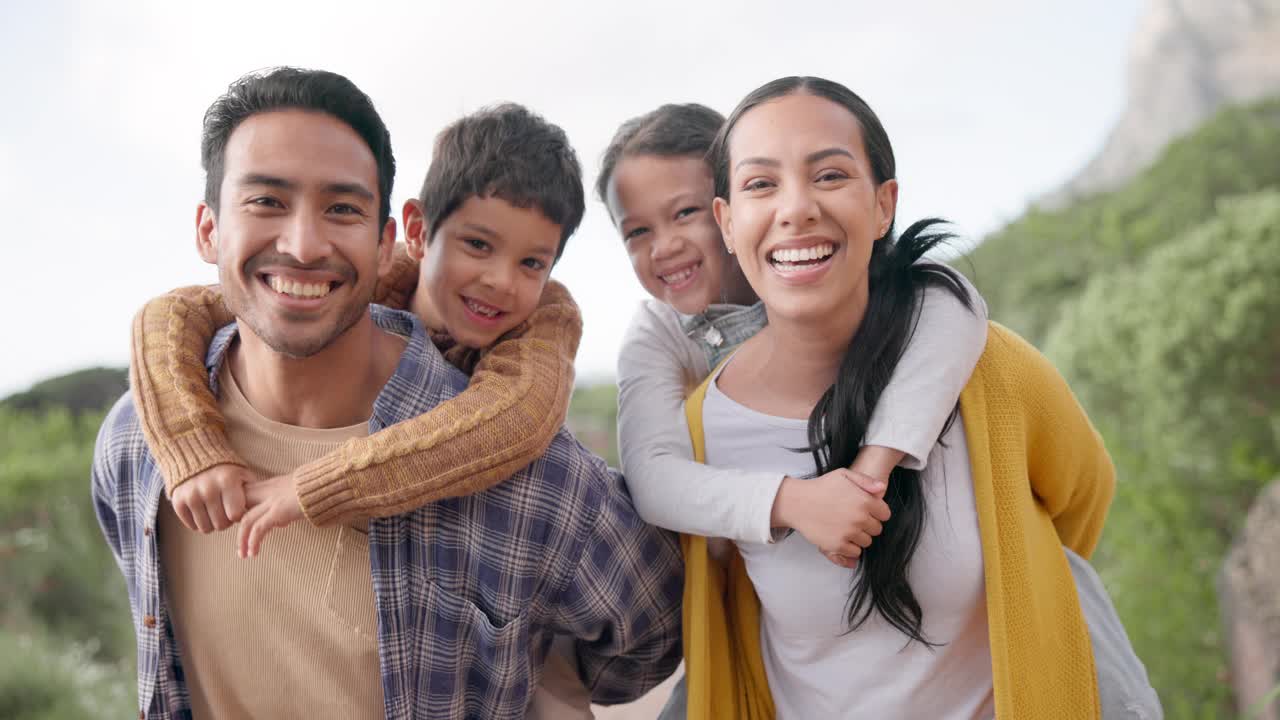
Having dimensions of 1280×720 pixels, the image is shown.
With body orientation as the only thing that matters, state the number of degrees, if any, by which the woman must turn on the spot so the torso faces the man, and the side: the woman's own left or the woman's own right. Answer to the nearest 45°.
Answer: approximately 45° to the woman's own right

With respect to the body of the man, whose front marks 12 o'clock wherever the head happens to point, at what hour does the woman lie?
The woman is roughly at 8 o'clock from the man.

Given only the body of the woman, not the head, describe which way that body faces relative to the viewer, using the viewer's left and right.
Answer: facing the viewer and to the left of the viewer

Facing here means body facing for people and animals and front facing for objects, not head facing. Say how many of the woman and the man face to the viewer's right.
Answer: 0
